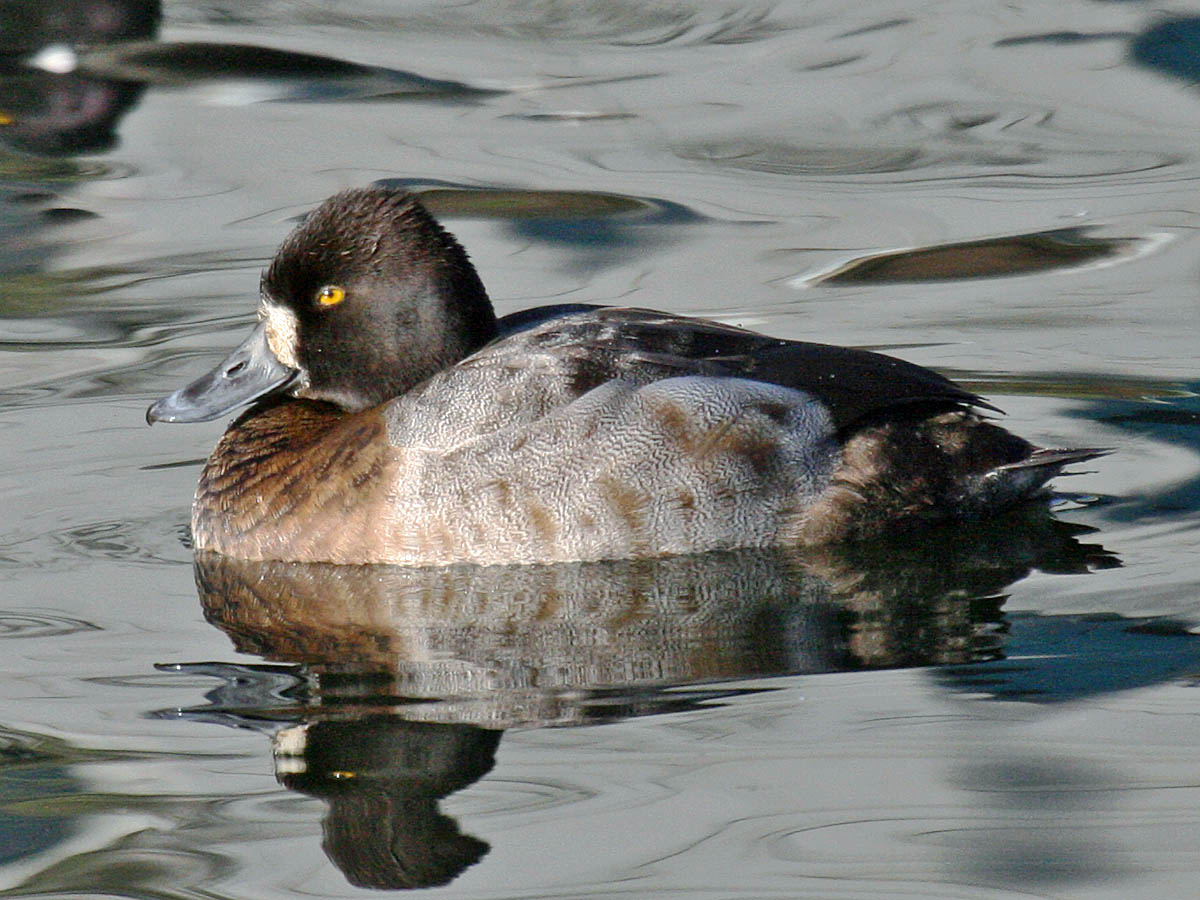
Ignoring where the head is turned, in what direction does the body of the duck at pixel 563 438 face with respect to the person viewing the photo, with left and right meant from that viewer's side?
facing to the left of the viewer
